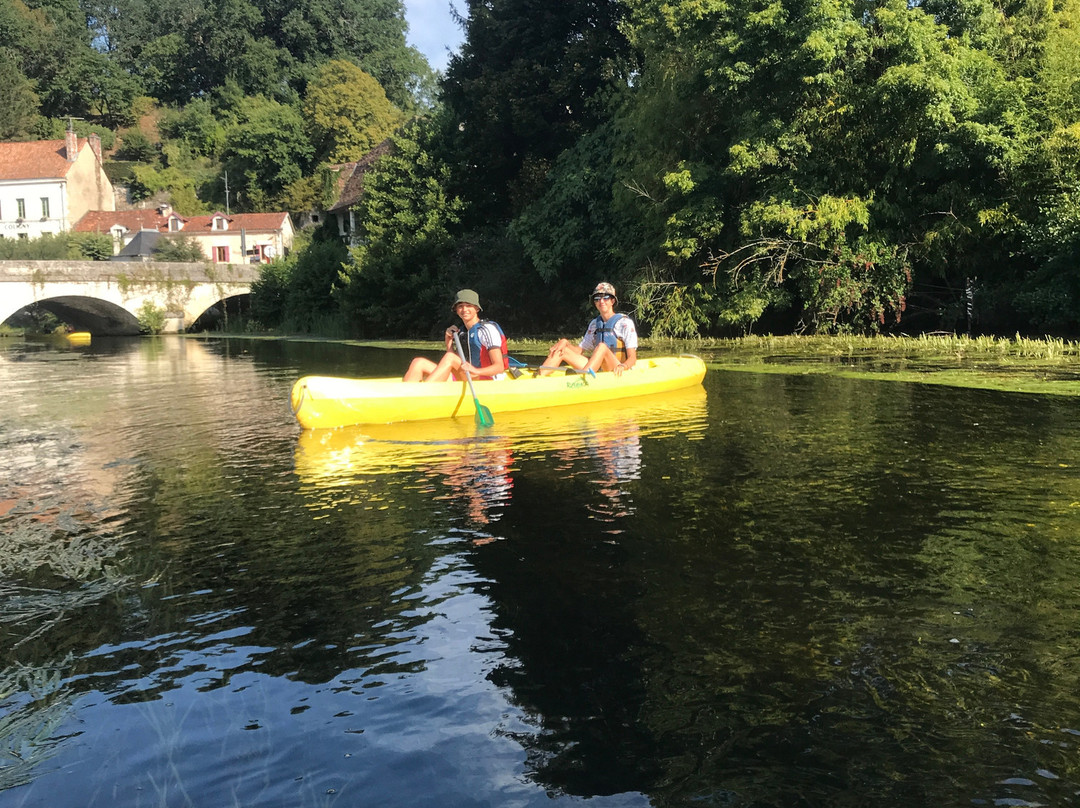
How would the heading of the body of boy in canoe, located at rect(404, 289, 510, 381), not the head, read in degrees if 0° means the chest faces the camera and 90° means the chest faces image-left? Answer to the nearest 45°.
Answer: approximately 45°

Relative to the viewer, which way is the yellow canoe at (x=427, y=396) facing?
to the viewer's left

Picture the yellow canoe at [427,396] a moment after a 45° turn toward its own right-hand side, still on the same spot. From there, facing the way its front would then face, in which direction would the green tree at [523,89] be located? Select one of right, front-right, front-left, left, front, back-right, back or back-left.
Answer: front-right

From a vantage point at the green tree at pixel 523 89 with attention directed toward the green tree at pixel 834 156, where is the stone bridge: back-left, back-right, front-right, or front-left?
back-right

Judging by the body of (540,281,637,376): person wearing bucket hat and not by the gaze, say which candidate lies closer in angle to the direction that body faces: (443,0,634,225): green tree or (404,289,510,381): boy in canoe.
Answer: the boy in canoe

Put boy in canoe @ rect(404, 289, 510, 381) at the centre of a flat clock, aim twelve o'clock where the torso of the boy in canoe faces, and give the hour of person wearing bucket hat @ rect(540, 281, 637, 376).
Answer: The person wearing bucket hat is roughly at 6 o'clock from the boy in canoe.

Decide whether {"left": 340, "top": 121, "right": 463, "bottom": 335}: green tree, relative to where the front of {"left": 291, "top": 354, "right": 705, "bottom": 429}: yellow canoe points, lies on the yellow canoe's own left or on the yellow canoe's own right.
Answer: on the yellow canoe's own right

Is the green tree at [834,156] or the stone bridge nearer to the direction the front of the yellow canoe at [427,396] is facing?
the stone bridge

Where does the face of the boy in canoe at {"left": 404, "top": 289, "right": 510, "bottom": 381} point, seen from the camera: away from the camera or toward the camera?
toward the camera

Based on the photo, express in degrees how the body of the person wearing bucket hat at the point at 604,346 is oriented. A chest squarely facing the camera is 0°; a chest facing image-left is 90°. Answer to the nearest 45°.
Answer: approximately 45°

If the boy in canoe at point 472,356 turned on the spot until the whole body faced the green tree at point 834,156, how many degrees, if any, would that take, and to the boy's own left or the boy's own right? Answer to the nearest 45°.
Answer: approximately 180°

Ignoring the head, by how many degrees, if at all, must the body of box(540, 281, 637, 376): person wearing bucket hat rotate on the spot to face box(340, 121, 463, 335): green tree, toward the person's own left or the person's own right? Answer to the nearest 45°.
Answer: approximately 135° to the person's own right

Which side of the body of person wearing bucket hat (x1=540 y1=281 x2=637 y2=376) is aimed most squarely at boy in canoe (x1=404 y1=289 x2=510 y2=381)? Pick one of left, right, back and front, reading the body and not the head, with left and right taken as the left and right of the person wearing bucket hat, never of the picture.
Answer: front

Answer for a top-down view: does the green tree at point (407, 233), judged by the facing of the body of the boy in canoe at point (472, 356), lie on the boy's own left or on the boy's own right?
on the boy's own right
